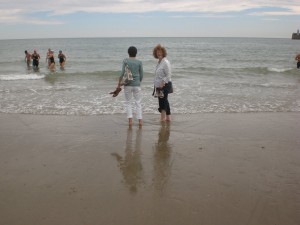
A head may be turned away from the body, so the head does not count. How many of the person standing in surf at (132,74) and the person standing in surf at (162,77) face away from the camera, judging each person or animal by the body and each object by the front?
1

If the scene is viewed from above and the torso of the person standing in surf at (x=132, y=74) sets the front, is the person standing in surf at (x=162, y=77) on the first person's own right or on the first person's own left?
on the first person's own right

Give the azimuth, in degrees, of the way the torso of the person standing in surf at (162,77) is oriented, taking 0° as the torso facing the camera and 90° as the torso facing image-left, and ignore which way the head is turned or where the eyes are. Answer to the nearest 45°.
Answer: approximately 45°

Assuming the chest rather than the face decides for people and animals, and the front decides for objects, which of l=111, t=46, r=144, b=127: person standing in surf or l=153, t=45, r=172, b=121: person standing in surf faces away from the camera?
l=111, t=46, r=144, b=127: person standing in surf

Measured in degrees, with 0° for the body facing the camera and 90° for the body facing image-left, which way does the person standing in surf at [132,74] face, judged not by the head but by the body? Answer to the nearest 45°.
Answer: approximately 180°
